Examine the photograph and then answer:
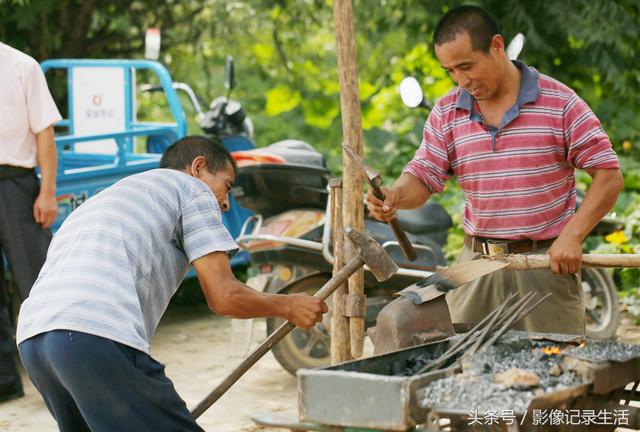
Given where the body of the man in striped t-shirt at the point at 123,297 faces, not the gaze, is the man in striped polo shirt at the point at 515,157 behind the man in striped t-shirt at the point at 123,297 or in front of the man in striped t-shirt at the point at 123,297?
in front

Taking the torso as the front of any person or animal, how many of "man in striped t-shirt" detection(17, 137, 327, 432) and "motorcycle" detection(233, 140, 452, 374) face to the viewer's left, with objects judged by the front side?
0

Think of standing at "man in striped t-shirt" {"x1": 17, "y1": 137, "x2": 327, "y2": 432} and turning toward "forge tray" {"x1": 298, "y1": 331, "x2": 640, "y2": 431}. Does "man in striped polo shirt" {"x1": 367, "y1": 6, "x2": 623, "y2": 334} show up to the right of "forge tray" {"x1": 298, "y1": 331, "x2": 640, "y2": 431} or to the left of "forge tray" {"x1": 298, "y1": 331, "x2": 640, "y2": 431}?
left

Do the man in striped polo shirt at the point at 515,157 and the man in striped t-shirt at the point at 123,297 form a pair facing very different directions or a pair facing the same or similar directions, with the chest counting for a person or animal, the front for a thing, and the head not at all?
very different directions

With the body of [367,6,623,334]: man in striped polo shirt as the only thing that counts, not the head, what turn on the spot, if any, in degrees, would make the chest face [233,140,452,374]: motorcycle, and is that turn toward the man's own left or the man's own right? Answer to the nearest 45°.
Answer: approximately 90° to the man's own right

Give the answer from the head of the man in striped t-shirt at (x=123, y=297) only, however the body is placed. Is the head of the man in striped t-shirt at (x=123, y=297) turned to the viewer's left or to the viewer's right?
to the viewer's right

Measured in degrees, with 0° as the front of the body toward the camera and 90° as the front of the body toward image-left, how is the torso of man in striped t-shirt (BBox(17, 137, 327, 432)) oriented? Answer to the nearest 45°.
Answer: approximately 225°

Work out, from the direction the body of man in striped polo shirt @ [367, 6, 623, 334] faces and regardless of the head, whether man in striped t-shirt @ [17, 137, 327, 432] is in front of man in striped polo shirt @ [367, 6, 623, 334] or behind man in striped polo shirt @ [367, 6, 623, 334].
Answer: in front

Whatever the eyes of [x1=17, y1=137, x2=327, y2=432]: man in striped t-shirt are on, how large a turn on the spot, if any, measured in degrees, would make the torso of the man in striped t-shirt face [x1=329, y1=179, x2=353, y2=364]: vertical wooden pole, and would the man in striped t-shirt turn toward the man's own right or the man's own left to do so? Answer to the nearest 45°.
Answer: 0° — they already face it
